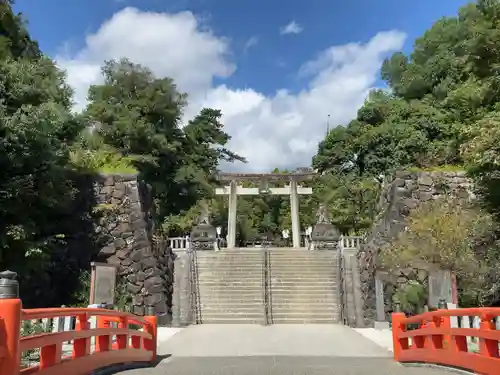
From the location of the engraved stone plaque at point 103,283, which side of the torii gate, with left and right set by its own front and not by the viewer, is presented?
front

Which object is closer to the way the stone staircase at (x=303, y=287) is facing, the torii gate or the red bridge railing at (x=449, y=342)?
the red bridge railing

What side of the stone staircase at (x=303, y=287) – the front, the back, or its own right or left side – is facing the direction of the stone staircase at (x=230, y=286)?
right

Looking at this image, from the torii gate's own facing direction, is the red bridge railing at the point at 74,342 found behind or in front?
in front

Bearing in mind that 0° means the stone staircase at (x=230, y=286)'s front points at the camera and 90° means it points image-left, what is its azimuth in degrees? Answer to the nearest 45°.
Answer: approximately 0°

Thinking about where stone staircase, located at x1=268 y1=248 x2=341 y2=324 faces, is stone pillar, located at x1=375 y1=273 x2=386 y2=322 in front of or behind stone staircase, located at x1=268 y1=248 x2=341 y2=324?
in front

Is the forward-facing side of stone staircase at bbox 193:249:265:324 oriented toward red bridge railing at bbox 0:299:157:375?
yes

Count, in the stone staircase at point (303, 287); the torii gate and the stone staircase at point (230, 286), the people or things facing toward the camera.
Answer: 3

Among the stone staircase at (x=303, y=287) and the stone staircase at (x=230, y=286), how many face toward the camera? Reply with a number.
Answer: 2

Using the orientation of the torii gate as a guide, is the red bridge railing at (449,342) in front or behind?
in front
